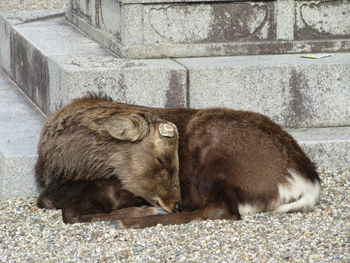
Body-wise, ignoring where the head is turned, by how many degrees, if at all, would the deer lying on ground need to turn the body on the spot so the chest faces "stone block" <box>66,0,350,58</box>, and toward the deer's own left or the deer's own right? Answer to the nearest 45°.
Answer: approximately 90° to the deer's own right

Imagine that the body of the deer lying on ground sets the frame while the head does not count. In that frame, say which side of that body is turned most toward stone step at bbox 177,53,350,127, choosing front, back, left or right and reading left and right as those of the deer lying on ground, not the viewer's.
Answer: right

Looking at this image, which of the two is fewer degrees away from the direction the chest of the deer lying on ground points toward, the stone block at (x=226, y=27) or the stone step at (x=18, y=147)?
the stone step

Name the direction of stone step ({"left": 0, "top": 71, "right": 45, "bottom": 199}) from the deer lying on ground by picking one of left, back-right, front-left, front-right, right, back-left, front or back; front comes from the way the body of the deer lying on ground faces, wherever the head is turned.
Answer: front-right

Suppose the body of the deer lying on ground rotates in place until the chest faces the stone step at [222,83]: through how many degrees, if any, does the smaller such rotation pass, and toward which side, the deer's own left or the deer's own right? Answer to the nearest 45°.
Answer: approximately 90° to the deer's own right

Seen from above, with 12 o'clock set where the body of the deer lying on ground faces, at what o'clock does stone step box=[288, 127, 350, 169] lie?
The stone step is roughly at 4 o'clock from the deer lying on ground.

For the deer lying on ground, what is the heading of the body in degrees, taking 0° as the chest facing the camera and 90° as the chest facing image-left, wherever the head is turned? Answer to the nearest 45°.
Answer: approximately 90°
